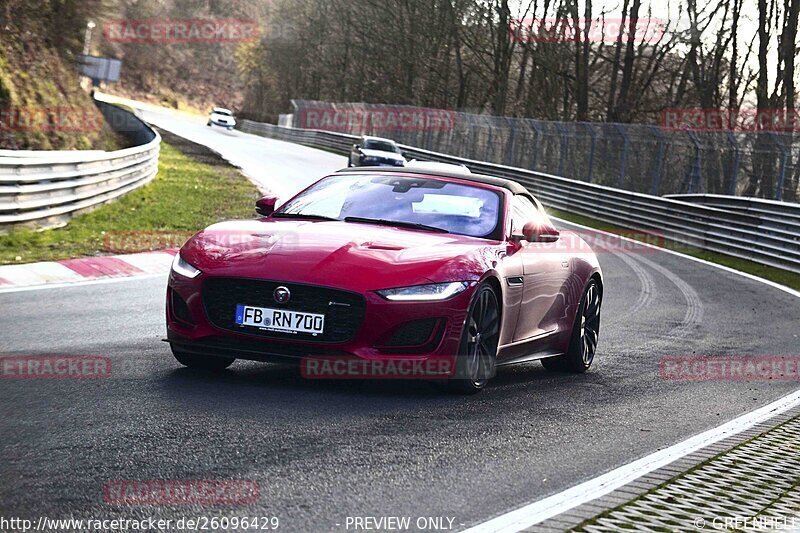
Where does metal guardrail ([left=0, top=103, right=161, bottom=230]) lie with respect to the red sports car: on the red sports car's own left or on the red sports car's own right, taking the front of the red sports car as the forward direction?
on the red sports car's own right

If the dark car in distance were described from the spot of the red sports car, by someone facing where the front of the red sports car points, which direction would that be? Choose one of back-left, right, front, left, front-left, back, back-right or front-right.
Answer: back-right

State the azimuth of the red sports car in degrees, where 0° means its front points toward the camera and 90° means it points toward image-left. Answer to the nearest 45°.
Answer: approximately 45°

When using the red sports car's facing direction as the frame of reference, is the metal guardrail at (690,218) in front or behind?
behind
